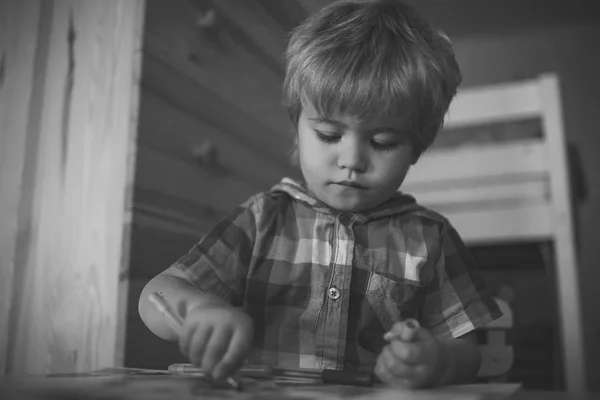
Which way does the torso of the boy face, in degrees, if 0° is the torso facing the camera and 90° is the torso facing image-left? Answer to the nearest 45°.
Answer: approximately 0°
